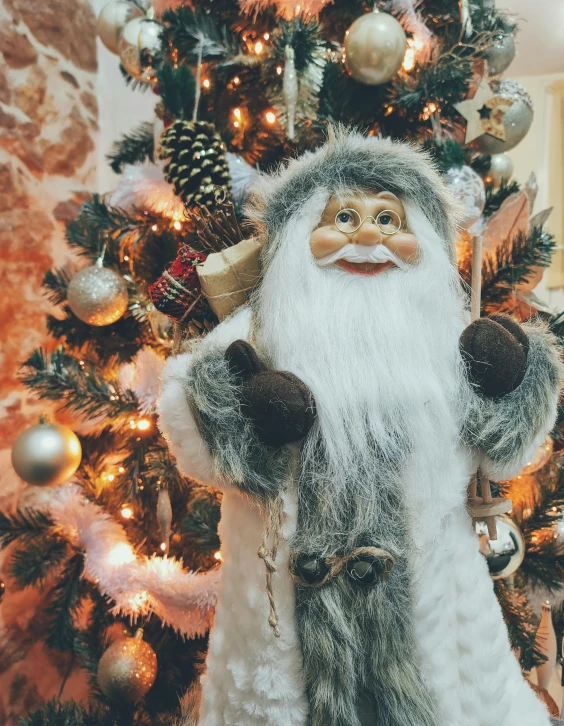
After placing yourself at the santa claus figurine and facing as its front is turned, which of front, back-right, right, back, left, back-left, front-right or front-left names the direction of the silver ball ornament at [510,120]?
back

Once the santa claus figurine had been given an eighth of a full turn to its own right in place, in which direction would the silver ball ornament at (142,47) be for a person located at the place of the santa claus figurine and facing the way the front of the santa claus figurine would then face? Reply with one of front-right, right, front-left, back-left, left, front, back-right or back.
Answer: right

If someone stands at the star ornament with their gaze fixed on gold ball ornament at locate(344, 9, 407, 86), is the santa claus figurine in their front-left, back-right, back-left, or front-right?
front-left

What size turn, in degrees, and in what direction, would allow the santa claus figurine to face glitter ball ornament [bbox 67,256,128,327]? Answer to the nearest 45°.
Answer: approximately 135° to its right

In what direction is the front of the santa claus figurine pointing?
toward the camera
